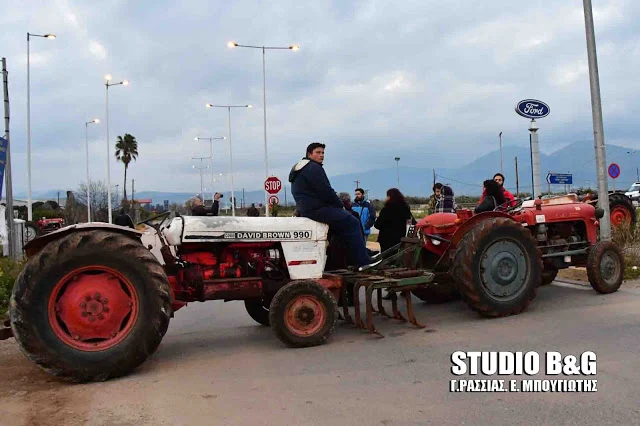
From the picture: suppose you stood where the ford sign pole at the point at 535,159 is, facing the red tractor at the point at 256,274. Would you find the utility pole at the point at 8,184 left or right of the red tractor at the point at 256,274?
right

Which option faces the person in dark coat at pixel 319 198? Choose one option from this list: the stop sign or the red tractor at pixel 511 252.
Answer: the stop sign

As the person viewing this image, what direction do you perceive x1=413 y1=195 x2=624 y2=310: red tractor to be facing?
facing away from the viewer and to the right of the viewer

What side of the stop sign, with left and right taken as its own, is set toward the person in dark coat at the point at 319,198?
front

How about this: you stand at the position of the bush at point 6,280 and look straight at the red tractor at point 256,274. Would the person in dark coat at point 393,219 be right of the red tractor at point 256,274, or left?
left

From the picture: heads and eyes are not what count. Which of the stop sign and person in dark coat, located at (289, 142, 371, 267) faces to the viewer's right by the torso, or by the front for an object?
the person in dark coat

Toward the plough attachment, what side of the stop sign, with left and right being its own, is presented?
front

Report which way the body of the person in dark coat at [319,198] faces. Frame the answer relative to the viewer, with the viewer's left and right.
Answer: facing to the right of the viewer

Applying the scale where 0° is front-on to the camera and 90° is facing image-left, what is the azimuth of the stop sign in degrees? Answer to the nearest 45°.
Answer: approximately 0°

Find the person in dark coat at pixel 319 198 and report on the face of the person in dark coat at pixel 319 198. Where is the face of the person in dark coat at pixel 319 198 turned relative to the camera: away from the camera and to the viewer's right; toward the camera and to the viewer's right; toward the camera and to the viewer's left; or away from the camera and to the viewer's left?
toward the camera and to the viewer's right

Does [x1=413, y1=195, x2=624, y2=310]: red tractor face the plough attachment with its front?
no

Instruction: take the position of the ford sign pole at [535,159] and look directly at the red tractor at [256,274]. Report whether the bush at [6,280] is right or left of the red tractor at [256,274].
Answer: right

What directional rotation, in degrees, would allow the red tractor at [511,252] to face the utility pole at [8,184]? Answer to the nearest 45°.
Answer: approximately 135° to its left

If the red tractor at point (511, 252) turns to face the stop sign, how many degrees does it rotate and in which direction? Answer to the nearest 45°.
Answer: approximately 90° to its left

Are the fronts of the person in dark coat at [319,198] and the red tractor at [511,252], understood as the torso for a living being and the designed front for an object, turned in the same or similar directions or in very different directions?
same or similar directions

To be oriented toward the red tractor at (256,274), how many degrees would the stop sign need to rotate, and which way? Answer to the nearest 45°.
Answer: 0° — it already faces it
